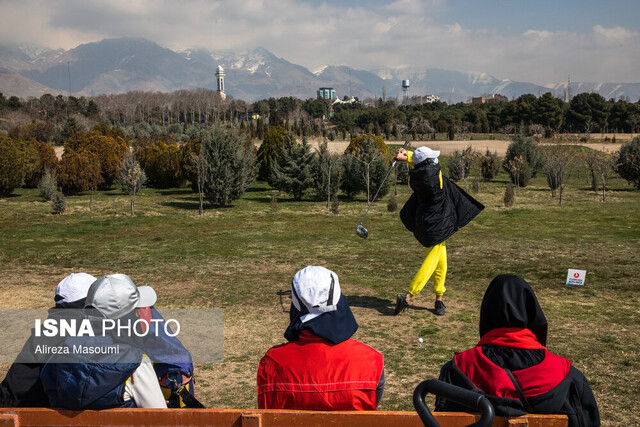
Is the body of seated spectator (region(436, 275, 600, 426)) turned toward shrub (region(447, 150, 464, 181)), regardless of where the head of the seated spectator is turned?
yes

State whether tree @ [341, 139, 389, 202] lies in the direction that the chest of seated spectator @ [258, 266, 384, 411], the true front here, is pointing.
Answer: yes

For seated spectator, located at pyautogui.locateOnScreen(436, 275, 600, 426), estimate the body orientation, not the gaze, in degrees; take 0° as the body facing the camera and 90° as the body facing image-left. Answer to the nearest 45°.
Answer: approximately 180°

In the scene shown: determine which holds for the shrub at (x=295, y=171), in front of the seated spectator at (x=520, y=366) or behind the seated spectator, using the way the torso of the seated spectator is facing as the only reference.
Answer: in front

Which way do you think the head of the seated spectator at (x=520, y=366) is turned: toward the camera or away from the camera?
away from the camera

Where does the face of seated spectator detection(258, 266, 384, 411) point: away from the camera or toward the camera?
away from the camera

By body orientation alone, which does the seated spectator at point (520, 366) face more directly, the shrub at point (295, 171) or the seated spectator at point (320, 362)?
the shrub

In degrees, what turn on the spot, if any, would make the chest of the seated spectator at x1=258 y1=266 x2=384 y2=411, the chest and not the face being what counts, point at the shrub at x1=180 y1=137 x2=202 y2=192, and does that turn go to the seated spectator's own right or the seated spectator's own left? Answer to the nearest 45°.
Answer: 0° — they already face it

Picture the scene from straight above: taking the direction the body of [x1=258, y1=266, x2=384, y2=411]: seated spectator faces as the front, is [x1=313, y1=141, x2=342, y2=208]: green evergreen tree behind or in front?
in front

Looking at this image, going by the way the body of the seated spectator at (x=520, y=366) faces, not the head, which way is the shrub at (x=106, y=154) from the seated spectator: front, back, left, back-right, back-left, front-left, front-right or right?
front-left

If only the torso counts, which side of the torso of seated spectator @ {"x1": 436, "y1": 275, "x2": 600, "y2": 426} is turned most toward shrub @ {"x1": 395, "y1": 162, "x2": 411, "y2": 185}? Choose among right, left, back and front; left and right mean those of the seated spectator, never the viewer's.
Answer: front

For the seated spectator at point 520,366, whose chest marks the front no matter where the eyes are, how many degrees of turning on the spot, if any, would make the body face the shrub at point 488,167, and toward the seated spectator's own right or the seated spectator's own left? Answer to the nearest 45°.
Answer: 0° — they already face it

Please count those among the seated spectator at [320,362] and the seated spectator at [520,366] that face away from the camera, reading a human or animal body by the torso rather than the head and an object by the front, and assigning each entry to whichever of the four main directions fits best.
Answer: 2

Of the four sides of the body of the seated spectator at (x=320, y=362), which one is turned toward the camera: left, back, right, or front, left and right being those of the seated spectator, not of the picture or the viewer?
back

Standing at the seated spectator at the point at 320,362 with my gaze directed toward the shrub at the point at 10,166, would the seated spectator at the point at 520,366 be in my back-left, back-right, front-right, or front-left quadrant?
back-right
